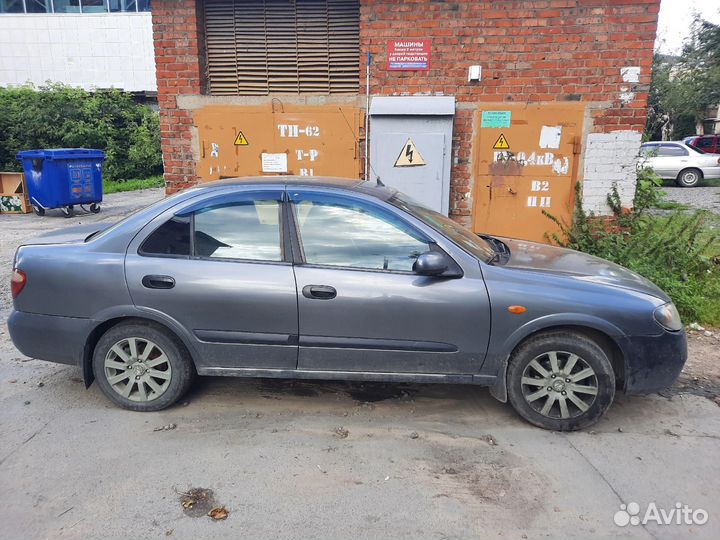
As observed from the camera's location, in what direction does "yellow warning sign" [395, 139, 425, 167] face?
facing the viewer

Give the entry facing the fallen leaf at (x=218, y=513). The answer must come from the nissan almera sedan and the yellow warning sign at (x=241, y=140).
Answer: the yellow warning sign

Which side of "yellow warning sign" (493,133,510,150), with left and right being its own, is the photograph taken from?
front

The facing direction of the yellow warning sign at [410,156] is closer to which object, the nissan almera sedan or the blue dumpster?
the nissan almera sedan

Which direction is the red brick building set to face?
toward the camera

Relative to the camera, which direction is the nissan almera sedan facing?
to the viewer's right

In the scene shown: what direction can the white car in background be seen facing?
to the viewer's left

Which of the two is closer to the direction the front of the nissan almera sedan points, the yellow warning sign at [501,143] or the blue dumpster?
the yellow warning sign

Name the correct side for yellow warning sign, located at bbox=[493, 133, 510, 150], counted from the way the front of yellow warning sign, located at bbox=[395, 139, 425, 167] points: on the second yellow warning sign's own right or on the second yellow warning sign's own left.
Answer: on the second yellow warning sign's own left

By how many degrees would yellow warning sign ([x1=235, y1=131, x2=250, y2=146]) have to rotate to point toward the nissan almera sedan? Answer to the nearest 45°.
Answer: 0° — it already faces it

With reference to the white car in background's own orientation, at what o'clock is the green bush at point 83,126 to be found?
The green bush is roughly at 11 o'clock from the white car in background.

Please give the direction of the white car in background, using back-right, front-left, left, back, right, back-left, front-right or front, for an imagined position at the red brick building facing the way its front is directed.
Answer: back-left

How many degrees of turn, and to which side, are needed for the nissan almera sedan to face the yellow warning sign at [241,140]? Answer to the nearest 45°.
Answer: approximately 90° to its left

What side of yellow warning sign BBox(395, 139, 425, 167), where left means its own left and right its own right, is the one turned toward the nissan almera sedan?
front

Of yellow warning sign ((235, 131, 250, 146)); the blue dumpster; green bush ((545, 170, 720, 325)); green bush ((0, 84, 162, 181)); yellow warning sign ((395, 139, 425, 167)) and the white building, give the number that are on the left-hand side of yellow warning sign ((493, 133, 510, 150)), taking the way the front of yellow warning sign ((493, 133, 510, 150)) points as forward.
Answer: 1

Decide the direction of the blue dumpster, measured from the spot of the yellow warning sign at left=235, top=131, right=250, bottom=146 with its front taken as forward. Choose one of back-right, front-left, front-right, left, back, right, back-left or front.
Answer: back-right

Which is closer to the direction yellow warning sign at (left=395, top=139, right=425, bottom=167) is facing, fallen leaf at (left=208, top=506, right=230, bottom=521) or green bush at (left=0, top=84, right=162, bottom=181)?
the fallen leaf

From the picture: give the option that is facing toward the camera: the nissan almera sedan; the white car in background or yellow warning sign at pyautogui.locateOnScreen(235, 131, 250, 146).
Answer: the yellow warning sign

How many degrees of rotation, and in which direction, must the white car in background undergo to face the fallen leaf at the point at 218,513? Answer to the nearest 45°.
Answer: approximately 90° to its left

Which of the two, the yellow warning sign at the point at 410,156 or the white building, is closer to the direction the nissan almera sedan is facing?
the yellow warning sign
